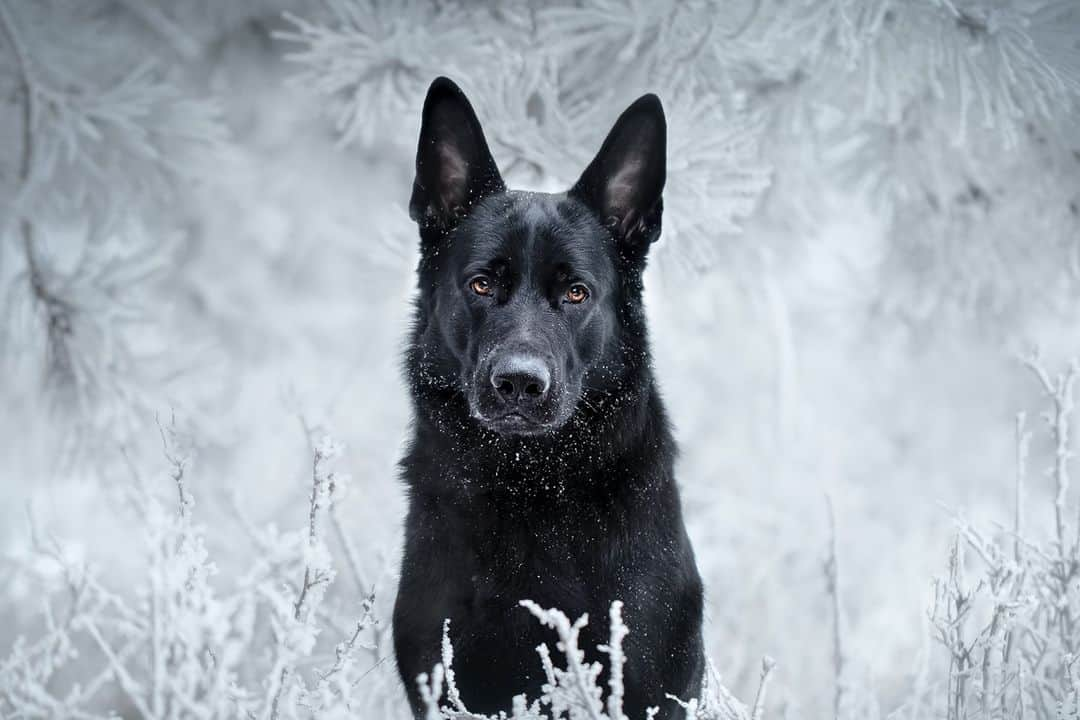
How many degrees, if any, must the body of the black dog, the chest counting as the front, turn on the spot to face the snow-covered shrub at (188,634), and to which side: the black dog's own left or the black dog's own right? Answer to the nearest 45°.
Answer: approximately 45° to the black dog's own right

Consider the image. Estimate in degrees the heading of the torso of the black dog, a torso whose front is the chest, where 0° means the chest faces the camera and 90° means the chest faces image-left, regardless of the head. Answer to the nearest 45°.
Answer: approximately 0°

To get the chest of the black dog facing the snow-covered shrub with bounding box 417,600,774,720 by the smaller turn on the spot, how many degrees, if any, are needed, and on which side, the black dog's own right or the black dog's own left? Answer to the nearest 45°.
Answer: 0° — it already faces it

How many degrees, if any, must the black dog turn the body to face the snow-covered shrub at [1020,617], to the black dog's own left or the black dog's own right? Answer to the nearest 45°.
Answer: approximately 90° to the black dog's own left
